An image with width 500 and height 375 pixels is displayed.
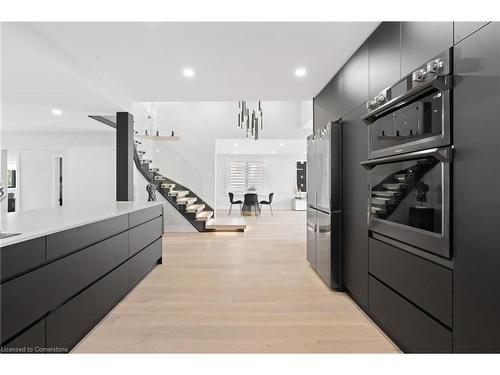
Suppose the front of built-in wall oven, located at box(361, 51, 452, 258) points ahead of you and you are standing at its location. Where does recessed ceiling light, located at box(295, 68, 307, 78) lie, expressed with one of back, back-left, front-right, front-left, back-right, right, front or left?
right

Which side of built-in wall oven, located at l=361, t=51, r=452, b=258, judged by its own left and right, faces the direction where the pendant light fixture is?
right

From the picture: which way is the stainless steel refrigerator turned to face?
to the viewer's left

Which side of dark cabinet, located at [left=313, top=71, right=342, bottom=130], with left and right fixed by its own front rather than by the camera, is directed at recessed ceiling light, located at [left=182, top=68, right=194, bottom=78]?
front

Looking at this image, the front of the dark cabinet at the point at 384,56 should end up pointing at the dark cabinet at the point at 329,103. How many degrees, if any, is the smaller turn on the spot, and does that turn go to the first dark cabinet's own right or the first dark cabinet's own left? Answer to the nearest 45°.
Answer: approximately 90° to the first dark cabinet's own right

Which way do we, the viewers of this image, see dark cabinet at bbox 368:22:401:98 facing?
facing the viewer and to the left of the viewer

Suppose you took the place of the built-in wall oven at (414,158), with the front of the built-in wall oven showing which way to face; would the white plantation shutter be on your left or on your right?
on your right

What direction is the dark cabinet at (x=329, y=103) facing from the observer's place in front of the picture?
facing to the left of the viewer

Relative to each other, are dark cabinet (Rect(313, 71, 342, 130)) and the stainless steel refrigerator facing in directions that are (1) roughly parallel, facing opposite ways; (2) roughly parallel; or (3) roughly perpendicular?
roughly parallel

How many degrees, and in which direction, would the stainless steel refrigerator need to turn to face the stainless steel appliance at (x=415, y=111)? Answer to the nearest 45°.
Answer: approximately 90° to its left

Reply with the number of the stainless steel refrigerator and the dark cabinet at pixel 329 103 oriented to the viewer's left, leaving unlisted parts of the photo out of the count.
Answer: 2

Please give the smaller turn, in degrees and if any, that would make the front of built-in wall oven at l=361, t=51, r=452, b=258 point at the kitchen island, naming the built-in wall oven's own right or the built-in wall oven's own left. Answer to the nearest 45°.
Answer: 0° — it already faces it

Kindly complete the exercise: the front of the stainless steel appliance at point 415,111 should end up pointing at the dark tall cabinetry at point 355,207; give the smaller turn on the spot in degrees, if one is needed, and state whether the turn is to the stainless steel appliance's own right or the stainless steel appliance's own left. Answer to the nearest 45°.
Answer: approximately 90° to the stainless steel appliance's own right
